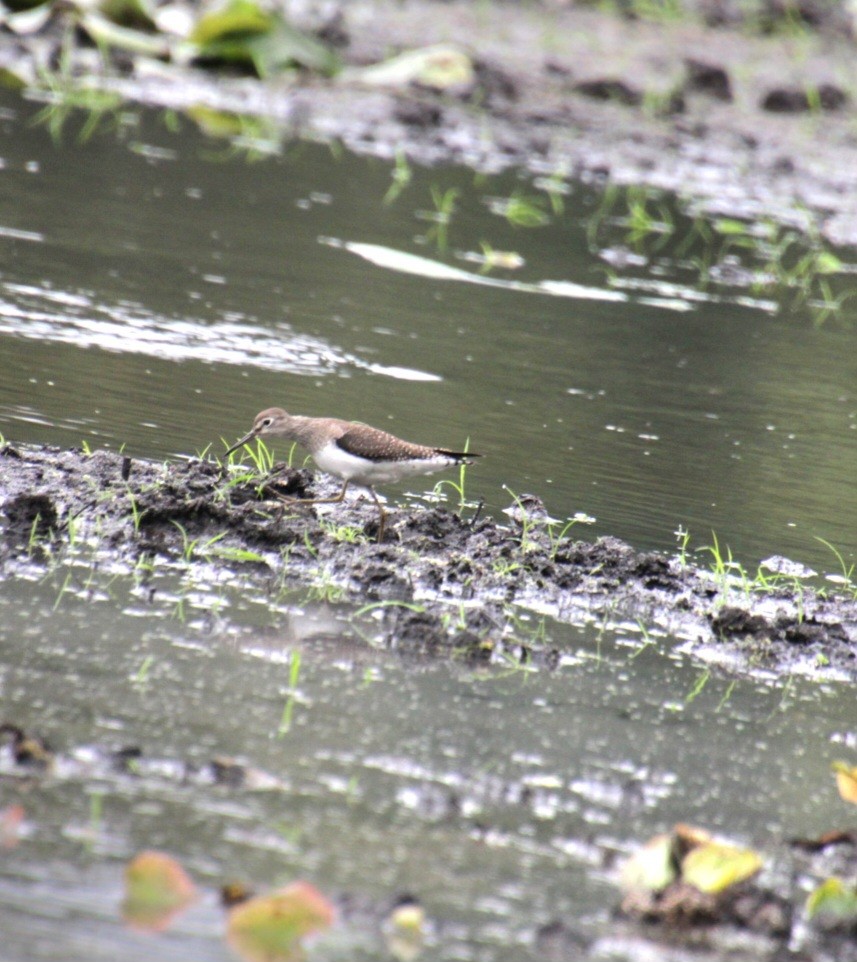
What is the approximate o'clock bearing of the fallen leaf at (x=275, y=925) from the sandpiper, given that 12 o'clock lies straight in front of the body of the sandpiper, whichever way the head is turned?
The fallen leaf is roughly at 9 o'clock from the sandpiper.

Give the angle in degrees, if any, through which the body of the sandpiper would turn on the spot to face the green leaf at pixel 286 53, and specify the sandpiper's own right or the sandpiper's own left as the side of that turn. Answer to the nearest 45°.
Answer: approximately 90° to the sandpiper's own right

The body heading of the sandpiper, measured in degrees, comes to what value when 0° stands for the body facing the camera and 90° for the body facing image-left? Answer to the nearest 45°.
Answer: approximately 90°

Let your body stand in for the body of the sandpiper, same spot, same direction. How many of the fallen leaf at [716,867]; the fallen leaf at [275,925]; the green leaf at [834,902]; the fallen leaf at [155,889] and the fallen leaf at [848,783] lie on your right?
0

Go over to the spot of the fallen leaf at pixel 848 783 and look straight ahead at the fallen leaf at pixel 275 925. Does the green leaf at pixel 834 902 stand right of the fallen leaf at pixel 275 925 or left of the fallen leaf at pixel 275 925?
left

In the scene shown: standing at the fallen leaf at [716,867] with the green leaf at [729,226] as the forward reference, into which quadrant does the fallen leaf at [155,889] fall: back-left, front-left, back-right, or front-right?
back-left

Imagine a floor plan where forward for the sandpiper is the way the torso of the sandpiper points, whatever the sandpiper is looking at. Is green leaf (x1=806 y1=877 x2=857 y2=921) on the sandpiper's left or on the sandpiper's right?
on the sandpiper's left

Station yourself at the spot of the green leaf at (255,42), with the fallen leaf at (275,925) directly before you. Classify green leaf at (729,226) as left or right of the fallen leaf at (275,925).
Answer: left

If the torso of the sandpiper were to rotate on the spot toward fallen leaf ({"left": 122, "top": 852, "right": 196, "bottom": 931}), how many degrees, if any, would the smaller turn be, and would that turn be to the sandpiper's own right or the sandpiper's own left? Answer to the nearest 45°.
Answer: approximately 90° to the sandpiper's own left

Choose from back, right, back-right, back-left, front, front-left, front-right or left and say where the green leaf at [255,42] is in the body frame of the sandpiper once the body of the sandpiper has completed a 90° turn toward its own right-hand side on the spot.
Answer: front

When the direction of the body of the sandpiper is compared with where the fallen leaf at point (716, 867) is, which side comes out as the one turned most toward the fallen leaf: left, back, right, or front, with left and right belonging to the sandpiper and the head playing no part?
left

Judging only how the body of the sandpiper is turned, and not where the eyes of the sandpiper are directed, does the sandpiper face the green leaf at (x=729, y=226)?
no

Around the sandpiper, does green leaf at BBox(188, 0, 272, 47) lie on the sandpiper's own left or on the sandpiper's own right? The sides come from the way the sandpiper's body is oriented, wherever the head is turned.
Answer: on the sandpiper's own right

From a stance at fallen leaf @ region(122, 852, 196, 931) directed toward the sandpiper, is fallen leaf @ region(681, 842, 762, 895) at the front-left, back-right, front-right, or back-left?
front-right

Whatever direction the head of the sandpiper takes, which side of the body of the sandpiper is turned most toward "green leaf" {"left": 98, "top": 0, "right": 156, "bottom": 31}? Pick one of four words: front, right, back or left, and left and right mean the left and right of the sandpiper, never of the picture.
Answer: right
